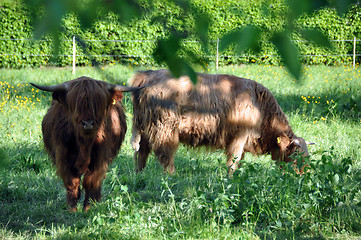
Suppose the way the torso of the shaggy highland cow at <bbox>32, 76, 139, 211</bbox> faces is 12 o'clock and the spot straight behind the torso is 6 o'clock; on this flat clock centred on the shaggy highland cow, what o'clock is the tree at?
The tree is roughly at 12 o'clock from the shaggy highland cow.

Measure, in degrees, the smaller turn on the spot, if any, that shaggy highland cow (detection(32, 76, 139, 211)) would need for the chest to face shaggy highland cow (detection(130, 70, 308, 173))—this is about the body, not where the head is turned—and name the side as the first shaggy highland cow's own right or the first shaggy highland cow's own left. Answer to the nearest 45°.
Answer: approximately 135° to the first shaggy highland cow's own left

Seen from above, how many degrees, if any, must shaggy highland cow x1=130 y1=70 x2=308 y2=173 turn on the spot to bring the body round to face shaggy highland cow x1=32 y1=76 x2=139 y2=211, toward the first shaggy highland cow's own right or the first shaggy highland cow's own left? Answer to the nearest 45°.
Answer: approximately 135° to the first shaggy highland cow's own right

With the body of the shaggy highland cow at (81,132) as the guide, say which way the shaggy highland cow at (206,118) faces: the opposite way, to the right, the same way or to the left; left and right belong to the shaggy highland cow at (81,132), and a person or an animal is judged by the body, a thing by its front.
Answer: to the left

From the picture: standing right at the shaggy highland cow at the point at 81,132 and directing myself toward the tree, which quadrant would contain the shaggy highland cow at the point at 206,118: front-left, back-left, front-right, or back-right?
front-right

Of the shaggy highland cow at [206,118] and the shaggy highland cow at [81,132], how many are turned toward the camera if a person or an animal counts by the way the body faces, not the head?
1

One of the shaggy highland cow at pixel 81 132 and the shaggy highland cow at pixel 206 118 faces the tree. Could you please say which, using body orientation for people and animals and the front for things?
the shaggy highland cow at pixel 81 132

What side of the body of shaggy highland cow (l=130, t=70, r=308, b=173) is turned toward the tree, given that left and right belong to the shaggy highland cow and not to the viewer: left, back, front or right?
right

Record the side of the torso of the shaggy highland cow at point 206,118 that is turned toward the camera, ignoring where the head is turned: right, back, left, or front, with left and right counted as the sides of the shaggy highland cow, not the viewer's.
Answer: right
